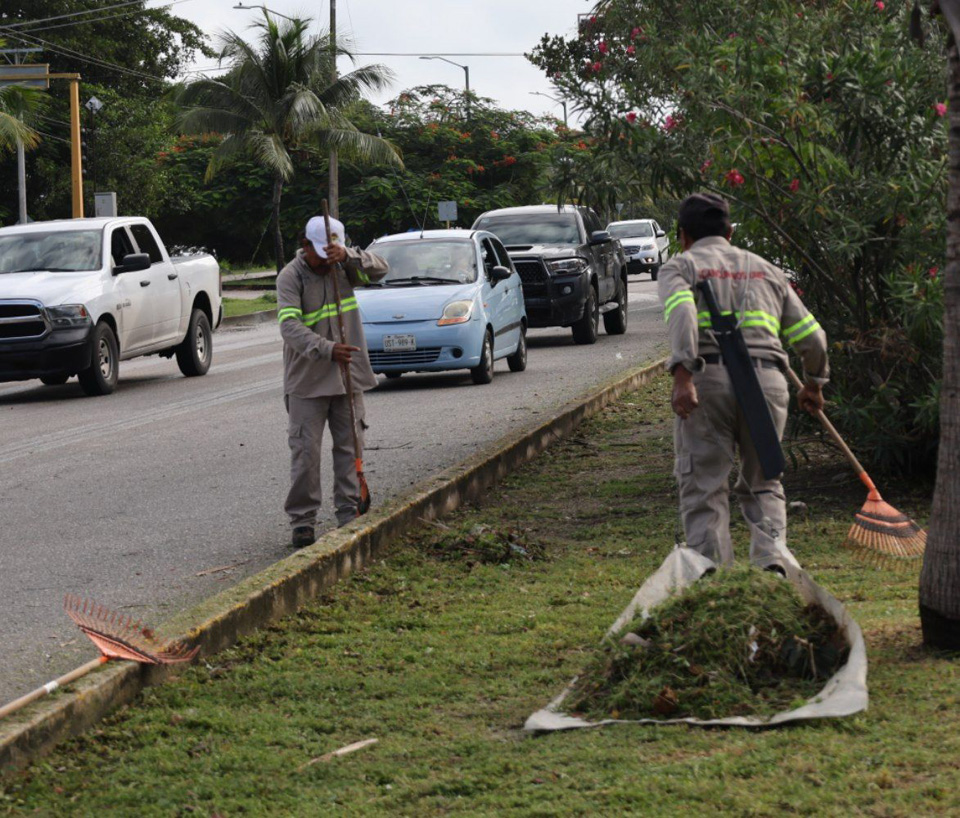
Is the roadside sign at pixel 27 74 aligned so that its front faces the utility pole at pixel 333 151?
no

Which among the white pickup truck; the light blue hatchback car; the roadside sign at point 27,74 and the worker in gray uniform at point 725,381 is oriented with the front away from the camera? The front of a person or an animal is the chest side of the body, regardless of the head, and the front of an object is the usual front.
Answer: the worker in gray uniform

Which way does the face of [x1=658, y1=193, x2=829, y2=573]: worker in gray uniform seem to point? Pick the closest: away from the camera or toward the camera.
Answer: away from the camera

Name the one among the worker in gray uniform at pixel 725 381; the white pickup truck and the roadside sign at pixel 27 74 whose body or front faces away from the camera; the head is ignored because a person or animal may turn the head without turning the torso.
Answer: the worker in gray uniform

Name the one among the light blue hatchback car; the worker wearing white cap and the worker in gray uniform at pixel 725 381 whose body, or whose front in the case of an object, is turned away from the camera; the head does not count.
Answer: the worker in gray uniform

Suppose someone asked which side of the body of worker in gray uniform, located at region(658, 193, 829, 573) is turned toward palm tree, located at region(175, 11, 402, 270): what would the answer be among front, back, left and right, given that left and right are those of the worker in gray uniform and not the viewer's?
front

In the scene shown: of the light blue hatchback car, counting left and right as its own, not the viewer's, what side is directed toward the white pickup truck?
right

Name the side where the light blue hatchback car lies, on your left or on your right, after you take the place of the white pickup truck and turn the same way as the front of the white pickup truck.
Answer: on your left

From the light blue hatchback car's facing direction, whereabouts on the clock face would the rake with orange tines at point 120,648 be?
The rake with orange tines is roughly at 12 o'clock from the light blue hatchback car.

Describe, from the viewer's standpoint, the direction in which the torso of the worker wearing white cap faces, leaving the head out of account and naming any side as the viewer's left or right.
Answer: facing the viewer and to the right of the viewer
